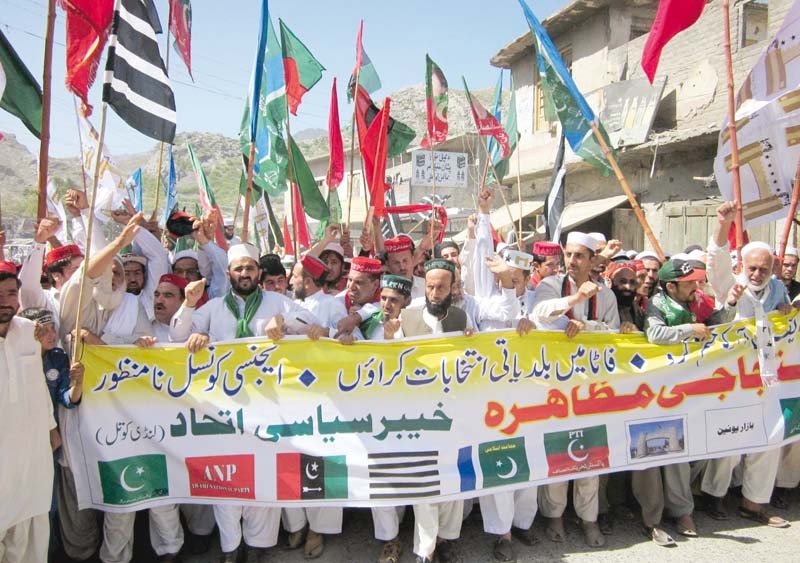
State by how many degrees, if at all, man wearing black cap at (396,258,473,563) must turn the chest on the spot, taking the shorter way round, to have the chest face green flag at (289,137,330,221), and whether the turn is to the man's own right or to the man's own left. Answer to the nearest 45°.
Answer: approximately 135° to the man's own right

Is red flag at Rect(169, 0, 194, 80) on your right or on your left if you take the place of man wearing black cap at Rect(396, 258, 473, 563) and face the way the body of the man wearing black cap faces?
on your right

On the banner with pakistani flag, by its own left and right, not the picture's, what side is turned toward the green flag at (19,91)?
right

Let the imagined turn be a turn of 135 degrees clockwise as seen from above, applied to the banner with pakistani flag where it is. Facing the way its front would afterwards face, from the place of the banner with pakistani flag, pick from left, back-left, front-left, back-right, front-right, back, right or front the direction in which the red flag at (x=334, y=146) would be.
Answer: front-right

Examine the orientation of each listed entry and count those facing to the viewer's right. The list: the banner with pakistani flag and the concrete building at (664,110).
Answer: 0

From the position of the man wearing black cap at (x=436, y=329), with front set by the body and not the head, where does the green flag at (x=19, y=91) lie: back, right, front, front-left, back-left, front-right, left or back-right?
right

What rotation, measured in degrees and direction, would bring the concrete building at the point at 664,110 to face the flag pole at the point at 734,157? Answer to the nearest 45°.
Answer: approximately 45° to its left

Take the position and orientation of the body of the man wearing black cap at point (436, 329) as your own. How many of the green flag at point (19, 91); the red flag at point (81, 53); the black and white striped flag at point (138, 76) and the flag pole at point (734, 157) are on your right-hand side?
3

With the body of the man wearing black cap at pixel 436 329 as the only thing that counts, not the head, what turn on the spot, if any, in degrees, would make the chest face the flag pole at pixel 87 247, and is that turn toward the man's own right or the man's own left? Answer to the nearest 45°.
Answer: approximately 90° to the man's own right

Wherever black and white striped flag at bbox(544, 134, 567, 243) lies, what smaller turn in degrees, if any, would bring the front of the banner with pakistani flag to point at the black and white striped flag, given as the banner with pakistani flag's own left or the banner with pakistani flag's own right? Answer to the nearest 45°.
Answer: approximately 135° to the banner with pakistani flag's own left

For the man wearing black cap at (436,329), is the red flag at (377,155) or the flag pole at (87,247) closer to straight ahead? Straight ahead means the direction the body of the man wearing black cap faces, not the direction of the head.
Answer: the flag pole
